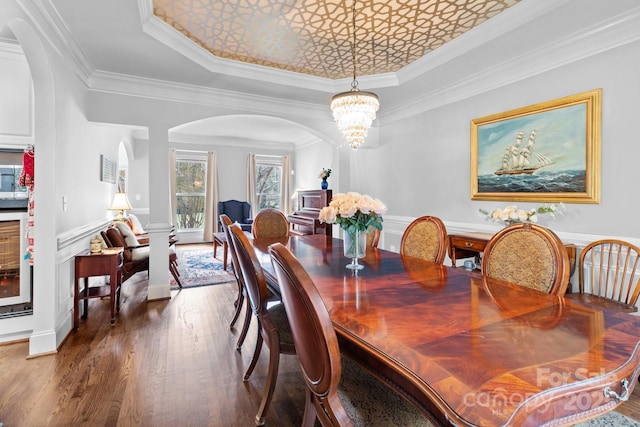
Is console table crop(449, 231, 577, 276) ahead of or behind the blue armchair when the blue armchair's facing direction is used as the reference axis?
ahead

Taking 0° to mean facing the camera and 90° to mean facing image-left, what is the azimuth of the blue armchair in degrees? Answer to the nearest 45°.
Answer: approximately 0°

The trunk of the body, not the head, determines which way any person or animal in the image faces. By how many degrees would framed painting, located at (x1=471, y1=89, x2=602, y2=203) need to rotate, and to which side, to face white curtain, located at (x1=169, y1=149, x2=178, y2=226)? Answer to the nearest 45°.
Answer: approximately 45° to its right

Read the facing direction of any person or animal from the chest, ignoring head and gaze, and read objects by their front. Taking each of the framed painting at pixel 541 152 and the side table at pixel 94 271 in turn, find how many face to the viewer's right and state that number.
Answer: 1

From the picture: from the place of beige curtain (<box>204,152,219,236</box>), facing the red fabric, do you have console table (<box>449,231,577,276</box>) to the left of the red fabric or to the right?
left

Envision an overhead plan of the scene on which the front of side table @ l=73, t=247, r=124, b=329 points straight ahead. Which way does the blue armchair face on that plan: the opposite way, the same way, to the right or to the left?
to the right

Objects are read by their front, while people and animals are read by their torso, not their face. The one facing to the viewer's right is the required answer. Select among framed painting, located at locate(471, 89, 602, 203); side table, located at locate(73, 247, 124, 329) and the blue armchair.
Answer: the side table

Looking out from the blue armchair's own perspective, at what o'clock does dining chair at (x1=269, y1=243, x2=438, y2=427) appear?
The dining chair is roughly at 12 o'clock from the blue armchair.

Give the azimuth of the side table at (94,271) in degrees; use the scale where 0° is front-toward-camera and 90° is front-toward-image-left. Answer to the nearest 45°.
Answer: approximately 270°

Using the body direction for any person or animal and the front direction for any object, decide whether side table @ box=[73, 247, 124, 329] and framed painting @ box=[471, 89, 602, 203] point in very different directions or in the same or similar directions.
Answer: very different directions

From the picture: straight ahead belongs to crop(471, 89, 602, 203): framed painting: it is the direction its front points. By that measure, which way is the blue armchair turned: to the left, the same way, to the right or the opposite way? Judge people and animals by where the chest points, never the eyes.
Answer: to the left

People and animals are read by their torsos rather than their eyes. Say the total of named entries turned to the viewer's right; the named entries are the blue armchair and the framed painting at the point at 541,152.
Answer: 0

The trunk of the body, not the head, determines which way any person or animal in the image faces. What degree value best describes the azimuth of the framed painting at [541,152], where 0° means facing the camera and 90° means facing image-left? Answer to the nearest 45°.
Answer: approximately 45°

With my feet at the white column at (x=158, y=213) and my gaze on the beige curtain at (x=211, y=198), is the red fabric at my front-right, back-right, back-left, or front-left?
back-left
